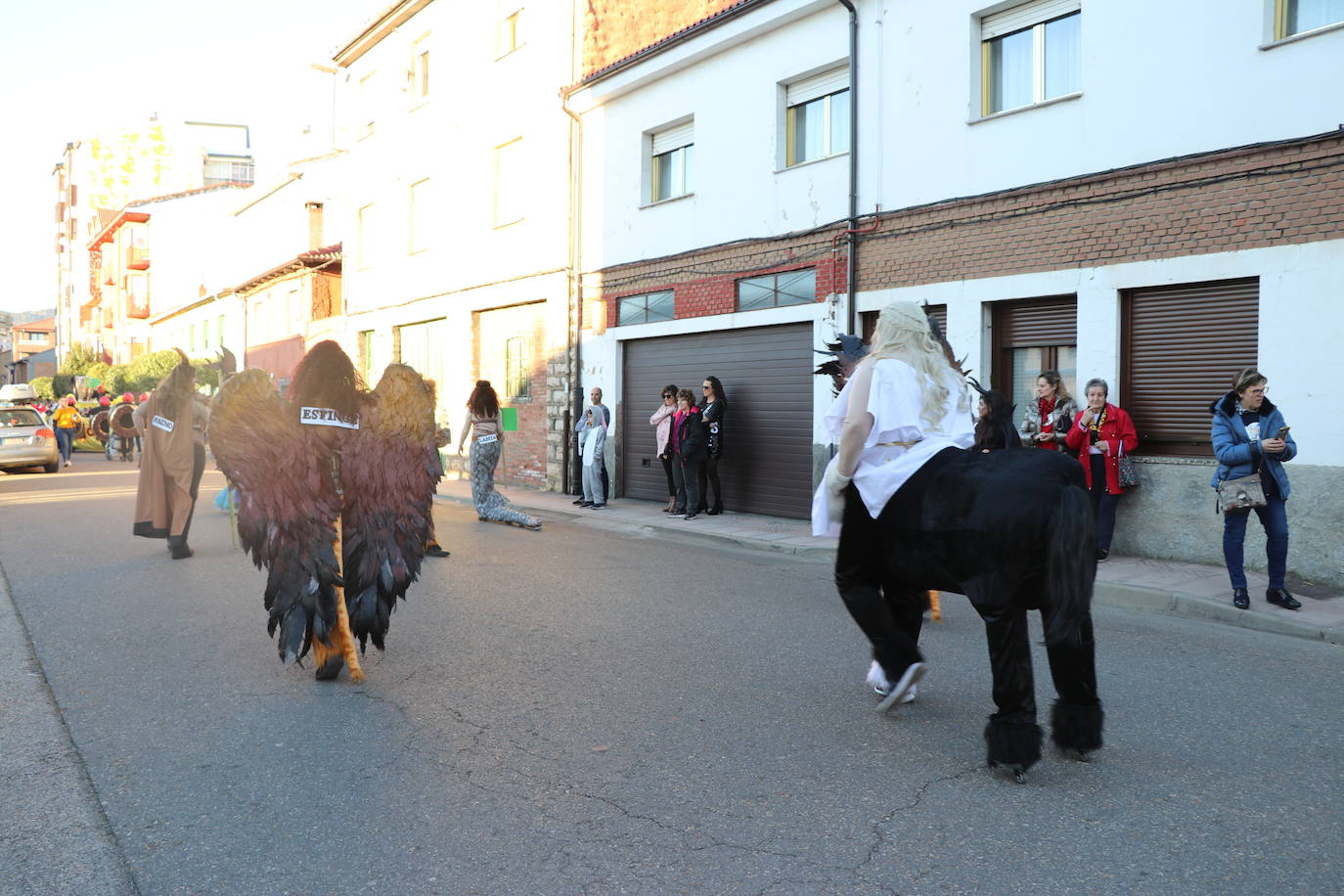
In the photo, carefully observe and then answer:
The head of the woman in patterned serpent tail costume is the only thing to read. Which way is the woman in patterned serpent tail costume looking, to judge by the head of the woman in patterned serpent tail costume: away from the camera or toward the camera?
away from the camera

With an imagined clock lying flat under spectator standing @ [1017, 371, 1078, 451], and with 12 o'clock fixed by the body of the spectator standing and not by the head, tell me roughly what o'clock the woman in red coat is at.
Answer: The woman in red coat is roughly at 9 o'clock from the spectator standing.

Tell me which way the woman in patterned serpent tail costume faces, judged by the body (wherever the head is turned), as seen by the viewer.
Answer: away from the camera

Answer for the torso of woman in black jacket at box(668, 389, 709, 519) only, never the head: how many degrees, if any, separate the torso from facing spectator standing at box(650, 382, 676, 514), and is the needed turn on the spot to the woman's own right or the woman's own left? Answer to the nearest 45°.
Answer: approximately 90° to the woman's own right

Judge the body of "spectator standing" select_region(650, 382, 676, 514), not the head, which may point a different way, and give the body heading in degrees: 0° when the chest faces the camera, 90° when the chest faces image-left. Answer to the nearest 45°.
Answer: approximately 45°

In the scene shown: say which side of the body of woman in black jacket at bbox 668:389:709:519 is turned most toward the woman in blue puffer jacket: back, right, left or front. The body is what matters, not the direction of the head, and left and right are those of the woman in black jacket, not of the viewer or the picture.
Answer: left

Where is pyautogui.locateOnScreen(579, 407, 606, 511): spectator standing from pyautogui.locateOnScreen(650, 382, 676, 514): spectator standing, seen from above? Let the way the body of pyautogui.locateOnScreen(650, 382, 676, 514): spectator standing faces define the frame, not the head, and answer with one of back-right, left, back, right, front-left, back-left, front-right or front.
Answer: right

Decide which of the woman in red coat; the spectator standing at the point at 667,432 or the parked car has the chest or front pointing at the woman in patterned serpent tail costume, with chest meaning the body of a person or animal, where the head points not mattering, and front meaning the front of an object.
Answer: the spectator standing

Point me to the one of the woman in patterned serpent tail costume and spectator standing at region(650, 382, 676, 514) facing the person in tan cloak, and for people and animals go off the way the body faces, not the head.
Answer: the spectator standing

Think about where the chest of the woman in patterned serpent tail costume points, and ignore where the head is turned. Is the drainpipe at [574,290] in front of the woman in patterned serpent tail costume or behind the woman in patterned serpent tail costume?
in front

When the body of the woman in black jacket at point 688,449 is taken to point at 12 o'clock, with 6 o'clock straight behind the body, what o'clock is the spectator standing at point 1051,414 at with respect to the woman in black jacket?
The spectator standing is roughly at 9 o'clock from the woman in black jacket.
